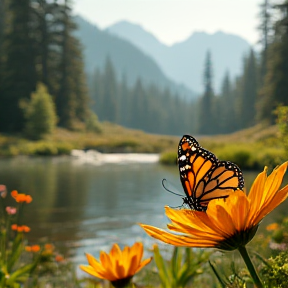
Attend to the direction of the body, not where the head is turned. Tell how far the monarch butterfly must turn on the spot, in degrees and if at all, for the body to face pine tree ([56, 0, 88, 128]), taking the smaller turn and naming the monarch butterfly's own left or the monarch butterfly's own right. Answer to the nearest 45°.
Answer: approximately 90° to the monarch butterfly's own right

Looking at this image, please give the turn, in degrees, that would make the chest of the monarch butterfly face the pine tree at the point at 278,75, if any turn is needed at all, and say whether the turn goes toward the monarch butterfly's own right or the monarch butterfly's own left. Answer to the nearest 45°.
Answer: approximately 90° to the monarch butterfly's own right

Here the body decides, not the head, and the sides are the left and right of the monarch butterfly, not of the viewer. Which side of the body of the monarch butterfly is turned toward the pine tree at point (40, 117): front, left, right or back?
right

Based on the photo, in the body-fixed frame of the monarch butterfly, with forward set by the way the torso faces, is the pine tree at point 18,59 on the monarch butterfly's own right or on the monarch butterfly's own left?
on the monarch butterfly's own right

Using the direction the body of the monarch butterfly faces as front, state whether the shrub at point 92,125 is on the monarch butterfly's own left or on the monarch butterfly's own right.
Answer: on the monarch butterfly's own right

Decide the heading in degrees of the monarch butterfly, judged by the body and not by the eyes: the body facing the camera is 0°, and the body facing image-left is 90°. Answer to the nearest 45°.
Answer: approximately 90°
